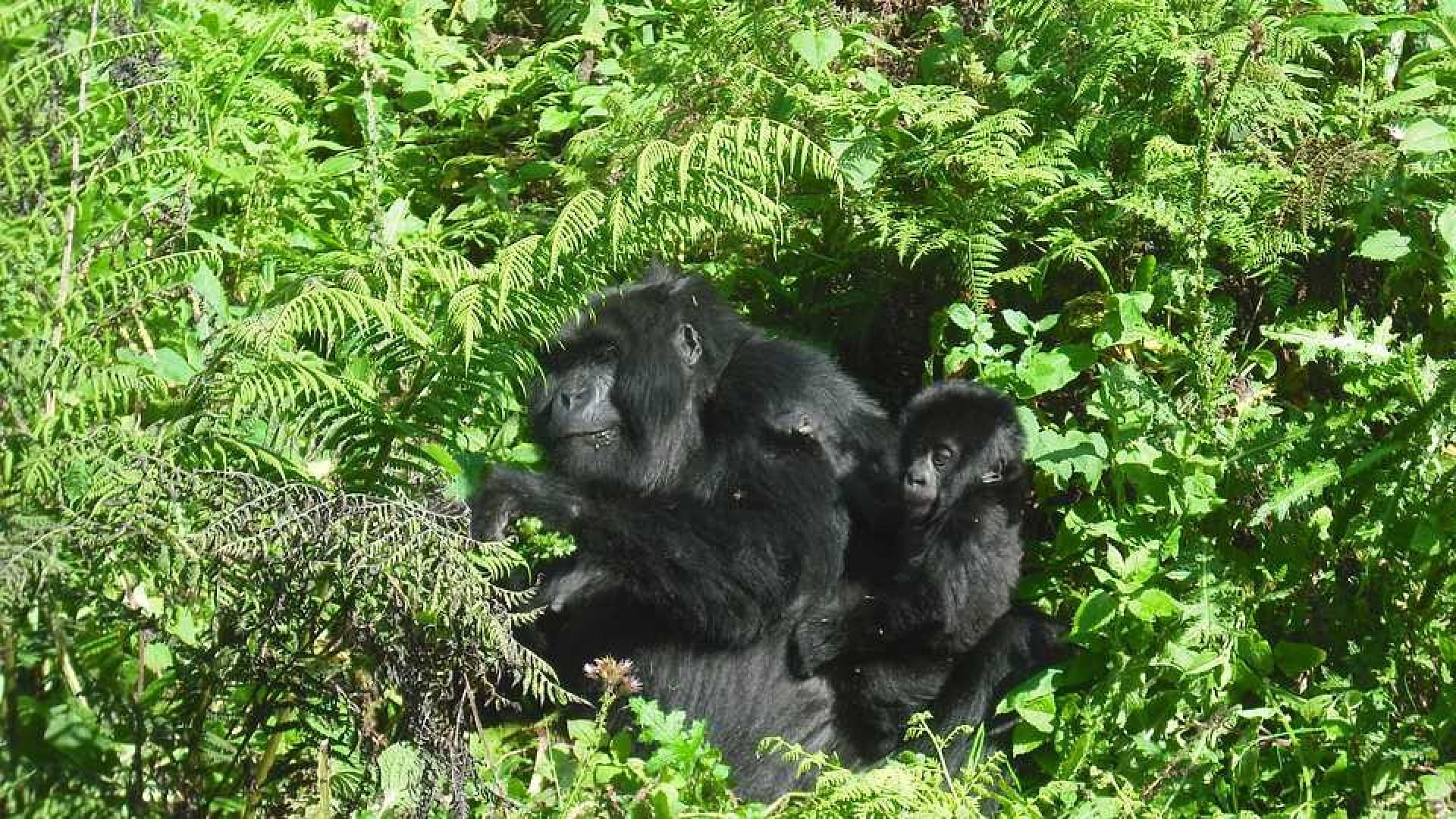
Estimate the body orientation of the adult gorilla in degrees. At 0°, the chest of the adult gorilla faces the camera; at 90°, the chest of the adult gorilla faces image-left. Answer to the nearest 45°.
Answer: approximately 45°
